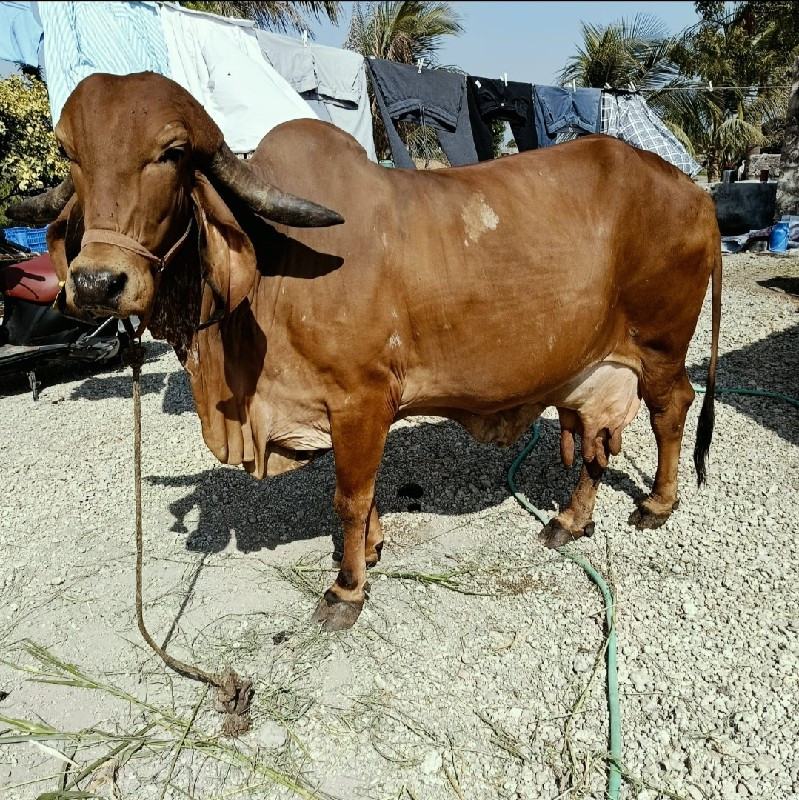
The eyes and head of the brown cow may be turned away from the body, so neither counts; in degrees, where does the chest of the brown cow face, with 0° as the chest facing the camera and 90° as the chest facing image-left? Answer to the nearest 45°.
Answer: approximately 45°

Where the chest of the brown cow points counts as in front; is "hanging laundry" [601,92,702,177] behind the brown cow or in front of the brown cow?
behind

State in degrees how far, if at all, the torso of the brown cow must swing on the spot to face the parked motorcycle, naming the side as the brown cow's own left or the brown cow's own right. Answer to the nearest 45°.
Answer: approximately 90° to the brown cow's own right

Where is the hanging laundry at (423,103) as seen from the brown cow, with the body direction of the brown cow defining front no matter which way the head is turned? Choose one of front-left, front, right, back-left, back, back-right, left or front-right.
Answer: back-right

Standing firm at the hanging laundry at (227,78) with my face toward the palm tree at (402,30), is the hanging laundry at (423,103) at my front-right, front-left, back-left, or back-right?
front-right
